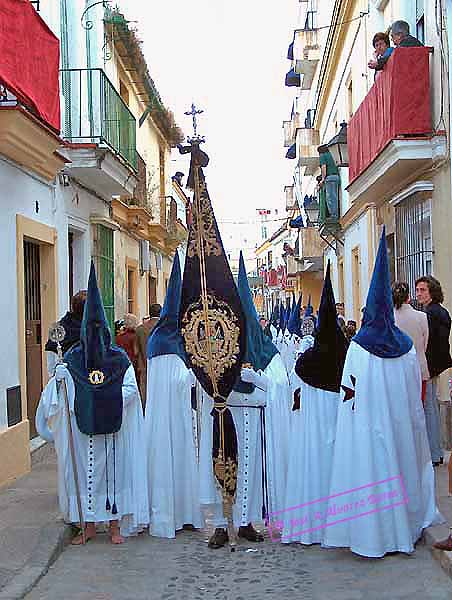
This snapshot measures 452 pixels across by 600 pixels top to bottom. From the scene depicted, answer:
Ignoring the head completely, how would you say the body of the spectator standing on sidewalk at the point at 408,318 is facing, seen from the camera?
away from the camera

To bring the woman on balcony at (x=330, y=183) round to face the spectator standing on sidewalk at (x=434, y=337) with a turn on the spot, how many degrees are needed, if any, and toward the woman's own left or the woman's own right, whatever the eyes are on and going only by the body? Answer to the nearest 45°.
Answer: approximately 90° to the woman's own left

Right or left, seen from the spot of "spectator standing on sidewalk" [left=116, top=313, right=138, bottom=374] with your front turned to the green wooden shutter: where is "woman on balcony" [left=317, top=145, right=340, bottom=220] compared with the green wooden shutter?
right

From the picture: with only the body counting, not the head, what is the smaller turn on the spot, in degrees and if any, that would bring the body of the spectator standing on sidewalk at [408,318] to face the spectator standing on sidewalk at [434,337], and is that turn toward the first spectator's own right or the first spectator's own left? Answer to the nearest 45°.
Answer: approximately 45° to the first spectator's own right

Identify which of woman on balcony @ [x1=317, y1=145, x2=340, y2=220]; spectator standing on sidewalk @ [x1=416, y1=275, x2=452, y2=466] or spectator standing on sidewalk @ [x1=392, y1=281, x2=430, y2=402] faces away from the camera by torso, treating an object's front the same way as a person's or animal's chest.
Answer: spectator standing on sidewalk @ [x1=392, y1=281, x2=430, y2=402]

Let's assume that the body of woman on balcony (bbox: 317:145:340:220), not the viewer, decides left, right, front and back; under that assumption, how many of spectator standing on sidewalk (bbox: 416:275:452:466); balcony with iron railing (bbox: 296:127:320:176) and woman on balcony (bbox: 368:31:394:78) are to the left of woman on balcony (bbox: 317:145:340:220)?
2

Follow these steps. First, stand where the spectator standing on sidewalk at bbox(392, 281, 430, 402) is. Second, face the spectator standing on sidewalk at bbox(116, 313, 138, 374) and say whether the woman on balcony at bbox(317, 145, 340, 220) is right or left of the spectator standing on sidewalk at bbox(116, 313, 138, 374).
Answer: right

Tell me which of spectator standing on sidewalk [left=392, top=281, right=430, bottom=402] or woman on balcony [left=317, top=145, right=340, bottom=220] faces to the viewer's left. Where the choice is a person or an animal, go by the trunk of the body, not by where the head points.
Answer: the woman on balcony

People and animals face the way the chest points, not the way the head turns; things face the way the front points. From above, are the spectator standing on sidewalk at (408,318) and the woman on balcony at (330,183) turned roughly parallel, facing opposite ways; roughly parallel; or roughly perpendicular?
roughly perpendicular

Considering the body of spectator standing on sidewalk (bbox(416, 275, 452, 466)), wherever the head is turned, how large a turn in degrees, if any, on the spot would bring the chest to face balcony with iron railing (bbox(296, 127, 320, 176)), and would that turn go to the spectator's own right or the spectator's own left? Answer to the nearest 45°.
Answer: approximately 135° to the spectator's own right

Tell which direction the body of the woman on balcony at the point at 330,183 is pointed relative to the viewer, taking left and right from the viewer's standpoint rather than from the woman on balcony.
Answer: facing to the left of the viewer

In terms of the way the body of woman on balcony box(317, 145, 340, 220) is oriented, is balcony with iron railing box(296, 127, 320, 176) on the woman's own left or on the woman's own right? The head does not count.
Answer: on the woman's own right

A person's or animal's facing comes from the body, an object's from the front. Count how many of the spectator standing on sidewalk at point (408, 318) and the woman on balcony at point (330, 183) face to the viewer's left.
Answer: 1

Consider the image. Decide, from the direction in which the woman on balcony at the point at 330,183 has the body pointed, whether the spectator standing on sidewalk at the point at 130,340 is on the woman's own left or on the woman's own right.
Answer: on the woman's own left
